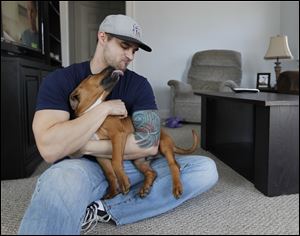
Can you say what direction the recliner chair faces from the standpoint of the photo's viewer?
facing the viewer and to the left of the viewer

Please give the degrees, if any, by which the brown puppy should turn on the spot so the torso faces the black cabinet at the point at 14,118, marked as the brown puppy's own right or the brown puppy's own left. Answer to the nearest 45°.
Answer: approximately 45° to the brown puppy's own right

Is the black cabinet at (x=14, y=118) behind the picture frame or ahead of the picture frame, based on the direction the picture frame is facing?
ahead

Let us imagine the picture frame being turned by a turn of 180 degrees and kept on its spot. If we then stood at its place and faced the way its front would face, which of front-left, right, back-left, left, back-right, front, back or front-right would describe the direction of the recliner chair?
left

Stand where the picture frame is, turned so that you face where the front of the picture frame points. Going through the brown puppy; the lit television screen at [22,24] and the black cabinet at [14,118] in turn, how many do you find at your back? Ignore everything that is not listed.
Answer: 0

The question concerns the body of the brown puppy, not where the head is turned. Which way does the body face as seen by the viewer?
to the viewer's left

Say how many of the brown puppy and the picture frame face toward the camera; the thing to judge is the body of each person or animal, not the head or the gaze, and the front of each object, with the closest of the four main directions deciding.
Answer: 1

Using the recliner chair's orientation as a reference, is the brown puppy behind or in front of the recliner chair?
in front

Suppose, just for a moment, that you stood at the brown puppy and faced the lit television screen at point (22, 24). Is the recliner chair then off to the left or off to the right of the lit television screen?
right

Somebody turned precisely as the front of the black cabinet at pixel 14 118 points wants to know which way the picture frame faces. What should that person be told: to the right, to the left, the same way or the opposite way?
to the right

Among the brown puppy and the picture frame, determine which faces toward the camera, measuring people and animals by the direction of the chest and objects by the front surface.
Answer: the picture frame

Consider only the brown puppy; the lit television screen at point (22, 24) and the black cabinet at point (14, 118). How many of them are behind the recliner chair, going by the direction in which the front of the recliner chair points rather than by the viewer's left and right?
0

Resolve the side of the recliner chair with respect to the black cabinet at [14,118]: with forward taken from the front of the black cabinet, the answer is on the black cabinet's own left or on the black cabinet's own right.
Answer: on the black cabinet's own left

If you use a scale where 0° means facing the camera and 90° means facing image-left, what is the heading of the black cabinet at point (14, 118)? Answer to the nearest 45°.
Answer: approximately 315°

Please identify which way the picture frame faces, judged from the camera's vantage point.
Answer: facing the viewer
